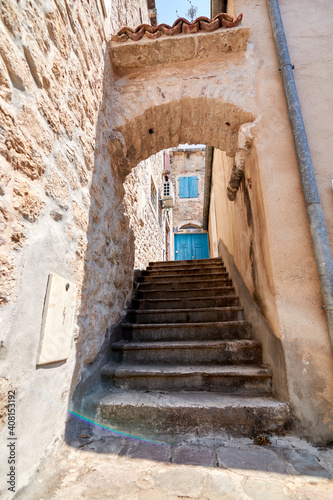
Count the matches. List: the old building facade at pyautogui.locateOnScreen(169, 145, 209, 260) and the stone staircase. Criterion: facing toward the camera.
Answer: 2

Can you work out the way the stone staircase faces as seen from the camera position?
facing the viewer

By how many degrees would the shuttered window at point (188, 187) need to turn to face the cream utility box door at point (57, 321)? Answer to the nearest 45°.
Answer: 0° — it already faces it

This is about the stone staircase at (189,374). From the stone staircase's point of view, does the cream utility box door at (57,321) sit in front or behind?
in front

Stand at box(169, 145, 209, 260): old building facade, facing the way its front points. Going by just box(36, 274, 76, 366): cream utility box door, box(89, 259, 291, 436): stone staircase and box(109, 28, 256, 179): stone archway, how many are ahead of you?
3

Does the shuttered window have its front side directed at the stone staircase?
yes

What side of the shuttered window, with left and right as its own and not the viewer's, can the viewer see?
front

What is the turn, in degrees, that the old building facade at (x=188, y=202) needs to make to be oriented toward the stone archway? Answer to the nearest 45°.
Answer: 0° — it already faces it

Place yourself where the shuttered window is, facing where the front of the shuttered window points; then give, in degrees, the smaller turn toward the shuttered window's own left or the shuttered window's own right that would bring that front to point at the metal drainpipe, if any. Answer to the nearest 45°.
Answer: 0° — it already faces it

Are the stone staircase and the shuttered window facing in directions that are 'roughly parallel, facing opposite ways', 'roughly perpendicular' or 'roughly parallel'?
roughly parallel

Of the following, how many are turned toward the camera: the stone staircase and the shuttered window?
2

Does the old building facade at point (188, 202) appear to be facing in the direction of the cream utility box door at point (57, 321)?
yes
